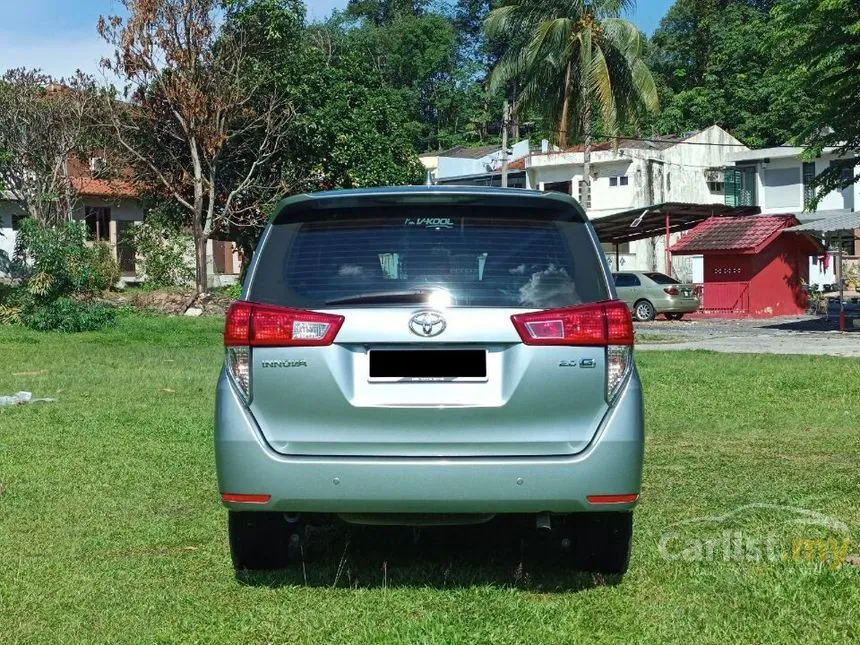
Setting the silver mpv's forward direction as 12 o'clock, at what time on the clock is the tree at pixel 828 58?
The tree is roughly at 1 o'clock from the silver mpv.

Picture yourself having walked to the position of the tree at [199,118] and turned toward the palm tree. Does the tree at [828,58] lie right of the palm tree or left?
right

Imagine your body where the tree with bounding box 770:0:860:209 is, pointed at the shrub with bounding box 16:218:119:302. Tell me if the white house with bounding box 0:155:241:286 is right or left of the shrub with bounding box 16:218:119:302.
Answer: right

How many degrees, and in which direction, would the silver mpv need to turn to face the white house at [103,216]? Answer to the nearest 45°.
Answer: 0° — it already faces it

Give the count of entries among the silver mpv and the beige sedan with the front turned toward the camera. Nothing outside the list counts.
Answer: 0

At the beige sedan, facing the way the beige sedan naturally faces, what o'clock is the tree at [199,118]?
The tree is roughly at 10 o'clock from the beige sedan.

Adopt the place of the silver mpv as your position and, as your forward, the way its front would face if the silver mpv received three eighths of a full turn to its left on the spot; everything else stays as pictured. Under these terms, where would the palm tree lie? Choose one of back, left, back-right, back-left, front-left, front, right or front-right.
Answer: back-right

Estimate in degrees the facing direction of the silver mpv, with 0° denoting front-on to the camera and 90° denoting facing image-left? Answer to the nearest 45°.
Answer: approximately 180°

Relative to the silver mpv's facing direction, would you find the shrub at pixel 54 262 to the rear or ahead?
ahead

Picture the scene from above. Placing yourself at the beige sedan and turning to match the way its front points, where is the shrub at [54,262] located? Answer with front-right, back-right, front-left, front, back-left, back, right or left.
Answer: left

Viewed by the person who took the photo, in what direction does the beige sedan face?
facing away from the viewer and to the left of the viewer
